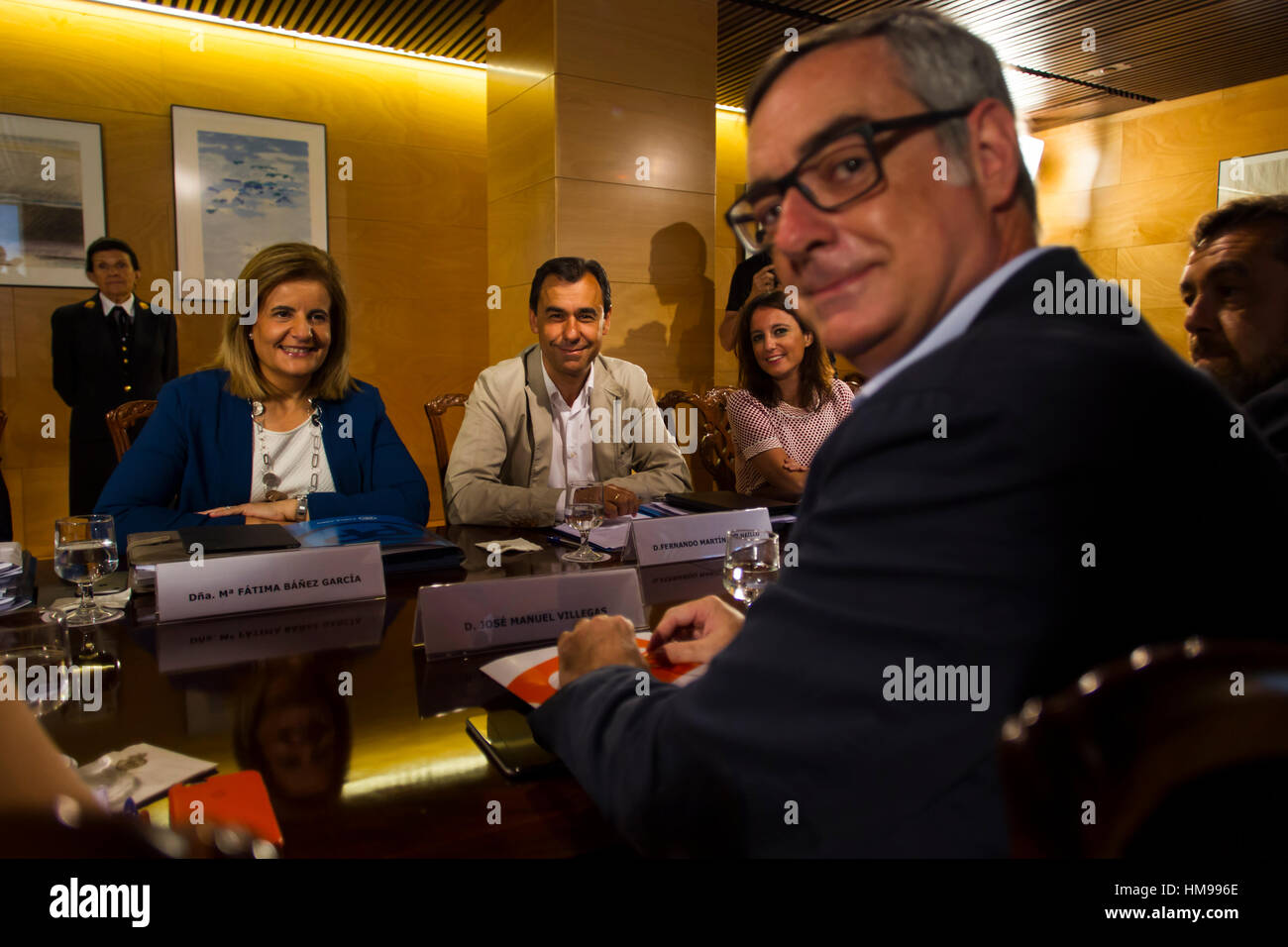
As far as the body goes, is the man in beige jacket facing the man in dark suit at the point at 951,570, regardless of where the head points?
yes

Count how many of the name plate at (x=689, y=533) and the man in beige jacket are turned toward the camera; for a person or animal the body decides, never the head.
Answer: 2

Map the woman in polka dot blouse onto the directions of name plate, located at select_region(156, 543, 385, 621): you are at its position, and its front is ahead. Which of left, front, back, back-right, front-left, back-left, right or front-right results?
back-left

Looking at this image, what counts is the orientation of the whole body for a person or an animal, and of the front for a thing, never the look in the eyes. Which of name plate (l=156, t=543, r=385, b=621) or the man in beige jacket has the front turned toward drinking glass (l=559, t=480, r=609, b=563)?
the man in beige jacket

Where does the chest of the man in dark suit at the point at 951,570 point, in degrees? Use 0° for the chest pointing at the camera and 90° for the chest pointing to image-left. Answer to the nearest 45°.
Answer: approximately 90°

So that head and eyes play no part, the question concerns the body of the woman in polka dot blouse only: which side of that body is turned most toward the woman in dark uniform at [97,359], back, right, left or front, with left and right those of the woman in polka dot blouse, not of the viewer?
right

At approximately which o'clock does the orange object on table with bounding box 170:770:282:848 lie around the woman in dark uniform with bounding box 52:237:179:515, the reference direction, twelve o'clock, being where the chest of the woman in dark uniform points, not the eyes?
The orange object on table is roughly at 12 o'clock from the woman in dark uniform.

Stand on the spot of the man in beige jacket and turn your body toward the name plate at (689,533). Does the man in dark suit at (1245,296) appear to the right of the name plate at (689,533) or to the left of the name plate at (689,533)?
left

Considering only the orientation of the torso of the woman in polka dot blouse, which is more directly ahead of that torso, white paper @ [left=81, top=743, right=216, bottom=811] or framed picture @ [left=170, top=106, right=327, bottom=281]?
the white paper
